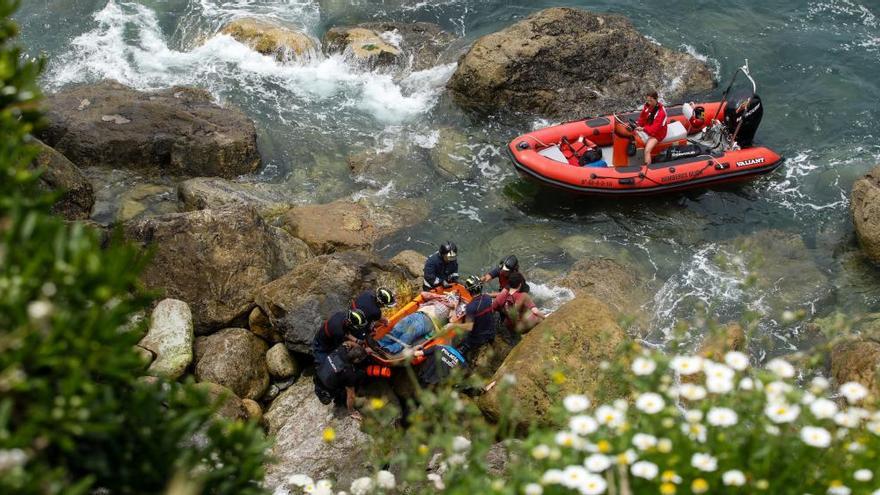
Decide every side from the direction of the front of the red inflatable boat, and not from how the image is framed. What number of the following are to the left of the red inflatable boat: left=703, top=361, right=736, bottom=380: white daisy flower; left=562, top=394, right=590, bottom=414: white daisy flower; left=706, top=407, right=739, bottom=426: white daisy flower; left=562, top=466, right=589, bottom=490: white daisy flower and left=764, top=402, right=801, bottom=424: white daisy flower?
5

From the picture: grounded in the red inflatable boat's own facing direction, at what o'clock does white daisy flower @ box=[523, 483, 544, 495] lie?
The white daisy flower is roughly at 9 o'clock from the red inflatable boat.

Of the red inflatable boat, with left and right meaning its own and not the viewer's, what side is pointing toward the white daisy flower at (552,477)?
left

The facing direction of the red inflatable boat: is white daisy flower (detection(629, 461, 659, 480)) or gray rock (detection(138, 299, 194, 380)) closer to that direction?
the gray rock

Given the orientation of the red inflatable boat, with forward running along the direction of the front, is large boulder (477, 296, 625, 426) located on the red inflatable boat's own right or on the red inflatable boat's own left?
on the red inflatable boat's own left

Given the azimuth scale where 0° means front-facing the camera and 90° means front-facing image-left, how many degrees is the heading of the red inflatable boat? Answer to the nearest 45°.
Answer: approximately 90°

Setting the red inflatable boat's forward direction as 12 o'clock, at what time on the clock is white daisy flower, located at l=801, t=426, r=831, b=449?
The white daisy flower is roughly at 9 o'clock from the red inflatable boat.

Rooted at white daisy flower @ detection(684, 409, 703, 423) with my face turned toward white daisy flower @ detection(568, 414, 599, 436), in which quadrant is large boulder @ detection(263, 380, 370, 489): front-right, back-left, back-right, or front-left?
front-right

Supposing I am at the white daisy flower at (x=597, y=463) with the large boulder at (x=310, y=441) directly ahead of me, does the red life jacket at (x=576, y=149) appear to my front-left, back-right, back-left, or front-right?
front-right

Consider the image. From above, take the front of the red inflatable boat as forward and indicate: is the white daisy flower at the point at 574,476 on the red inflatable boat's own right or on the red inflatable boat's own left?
on the red inflatable boat's own left

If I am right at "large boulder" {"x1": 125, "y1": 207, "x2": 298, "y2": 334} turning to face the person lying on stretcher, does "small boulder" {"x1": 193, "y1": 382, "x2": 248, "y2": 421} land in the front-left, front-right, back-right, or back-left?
front-right

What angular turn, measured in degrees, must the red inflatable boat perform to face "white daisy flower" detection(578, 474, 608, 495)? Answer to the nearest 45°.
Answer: approximately 90° to its left

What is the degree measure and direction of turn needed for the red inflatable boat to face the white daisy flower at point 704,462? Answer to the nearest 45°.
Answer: approximately 90° to its left

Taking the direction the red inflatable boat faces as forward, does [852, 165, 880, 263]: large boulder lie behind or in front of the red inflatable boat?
behind

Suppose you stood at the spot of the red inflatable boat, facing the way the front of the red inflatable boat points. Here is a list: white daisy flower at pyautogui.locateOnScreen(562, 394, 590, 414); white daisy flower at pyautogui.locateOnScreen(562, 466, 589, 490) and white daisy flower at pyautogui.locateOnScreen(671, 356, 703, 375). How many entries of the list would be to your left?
3

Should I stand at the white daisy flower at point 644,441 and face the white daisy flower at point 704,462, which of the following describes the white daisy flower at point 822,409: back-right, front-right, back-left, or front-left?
front-left
